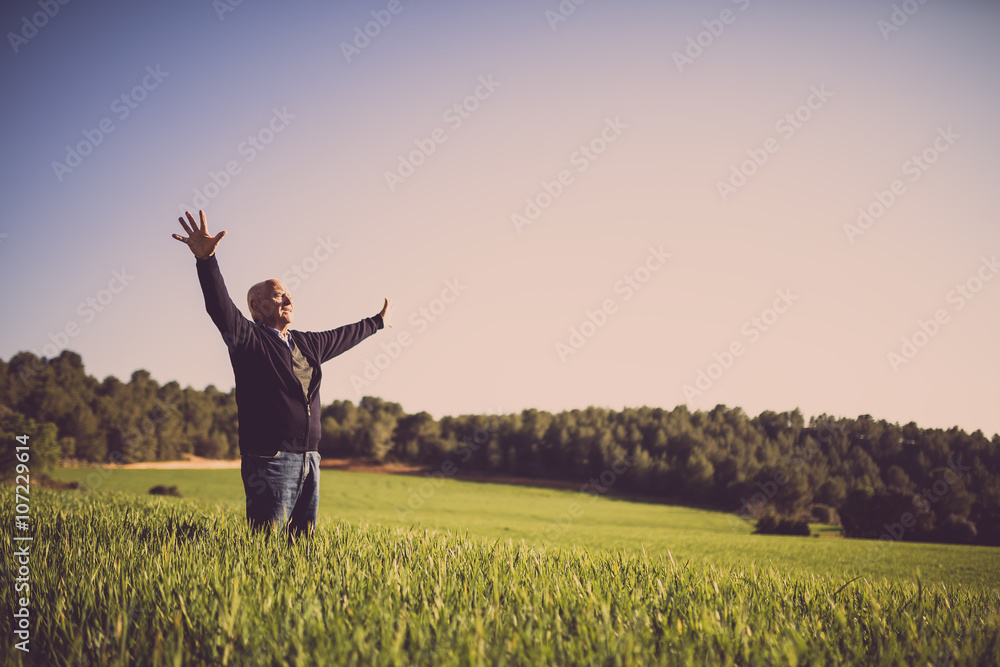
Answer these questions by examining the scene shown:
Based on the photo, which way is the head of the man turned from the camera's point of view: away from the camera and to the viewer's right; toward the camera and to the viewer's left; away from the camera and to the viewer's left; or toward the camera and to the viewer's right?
toward the camera and to the viewer's right

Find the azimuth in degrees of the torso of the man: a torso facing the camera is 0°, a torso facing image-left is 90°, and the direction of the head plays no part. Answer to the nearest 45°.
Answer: approximately 315°
